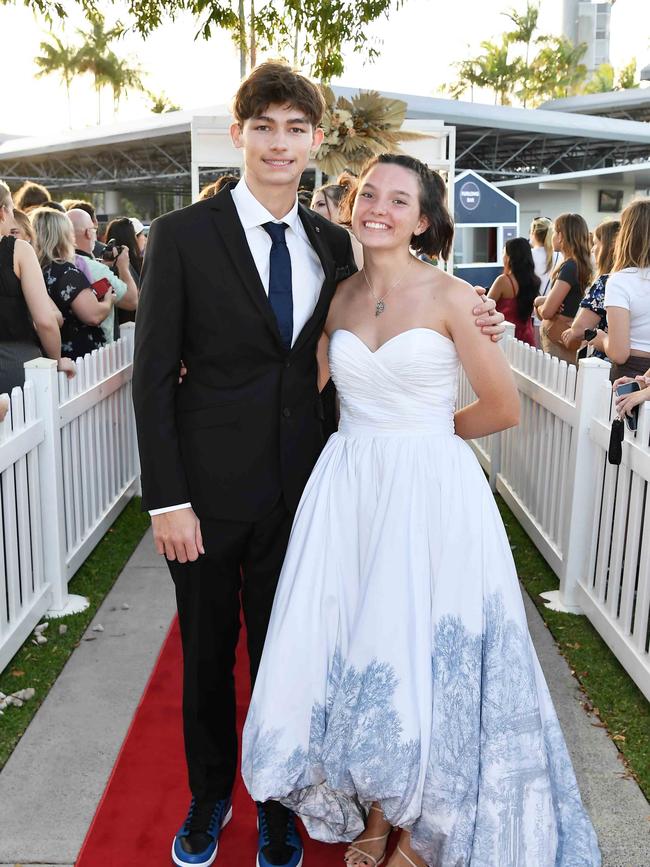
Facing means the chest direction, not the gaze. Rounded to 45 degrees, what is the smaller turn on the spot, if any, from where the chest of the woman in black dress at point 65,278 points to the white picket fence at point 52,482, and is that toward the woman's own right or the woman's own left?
approximately 135° to the woman's own right

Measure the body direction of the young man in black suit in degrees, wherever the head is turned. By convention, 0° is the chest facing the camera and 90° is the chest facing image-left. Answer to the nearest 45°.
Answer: approximately 0°
